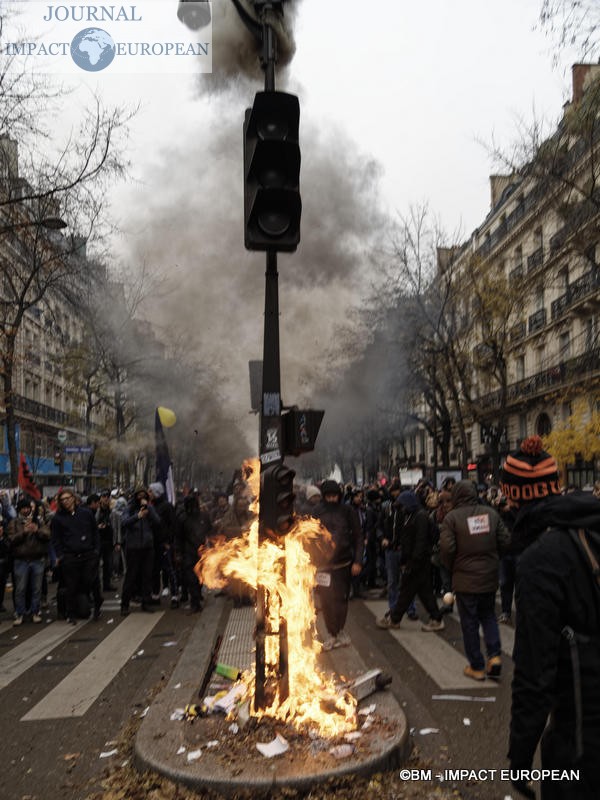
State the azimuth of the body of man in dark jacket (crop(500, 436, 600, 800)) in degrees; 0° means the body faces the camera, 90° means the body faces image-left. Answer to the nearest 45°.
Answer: approximately 135°

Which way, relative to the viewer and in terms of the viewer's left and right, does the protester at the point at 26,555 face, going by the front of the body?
facing the viewer

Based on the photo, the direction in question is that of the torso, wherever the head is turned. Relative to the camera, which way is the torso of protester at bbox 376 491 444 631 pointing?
to the viewer's left

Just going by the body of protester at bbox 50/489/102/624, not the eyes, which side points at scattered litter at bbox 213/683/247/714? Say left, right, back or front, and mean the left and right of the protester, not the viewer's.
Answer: front

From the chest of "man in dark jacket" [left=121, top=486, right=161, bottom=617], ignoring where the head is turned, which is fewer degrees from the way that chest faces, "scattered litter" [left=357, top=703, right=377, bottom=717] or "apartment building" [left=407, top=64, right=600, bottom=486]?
the scattered litter

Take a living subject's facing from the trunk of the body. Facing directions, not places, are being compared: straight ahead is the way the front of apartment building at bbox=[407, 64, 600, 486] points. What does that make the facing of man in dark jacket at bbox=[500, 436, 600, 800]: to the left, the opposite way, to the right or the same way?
to the right

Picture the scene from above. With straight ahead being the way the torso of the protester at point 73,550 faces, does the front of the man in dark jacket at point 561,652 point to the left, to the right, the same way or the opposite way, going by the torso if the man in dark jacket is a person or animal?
the opposite way

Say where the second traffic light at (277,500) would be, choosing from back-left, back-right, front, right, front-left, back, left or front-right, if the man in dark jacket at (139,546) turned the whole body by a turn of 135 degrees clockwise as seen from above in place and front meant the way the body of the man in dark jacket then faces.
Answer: back-left

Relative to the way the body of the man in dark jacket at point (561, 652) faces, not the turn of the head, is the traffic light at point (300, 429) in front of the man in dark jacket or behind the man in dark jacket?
in front

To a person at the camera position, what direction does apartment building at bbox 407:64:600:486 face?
facing the viewer and to the left of the viewer

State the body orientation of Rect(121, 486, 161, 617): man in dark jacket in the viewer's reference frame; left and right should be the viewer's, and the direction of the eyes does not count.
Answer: facing the viewer

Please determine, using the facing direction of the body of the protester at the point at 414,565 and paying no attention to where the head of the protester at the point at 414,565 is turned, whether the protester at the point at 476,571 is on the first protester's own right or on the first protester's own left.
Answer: on the first protester's own left
